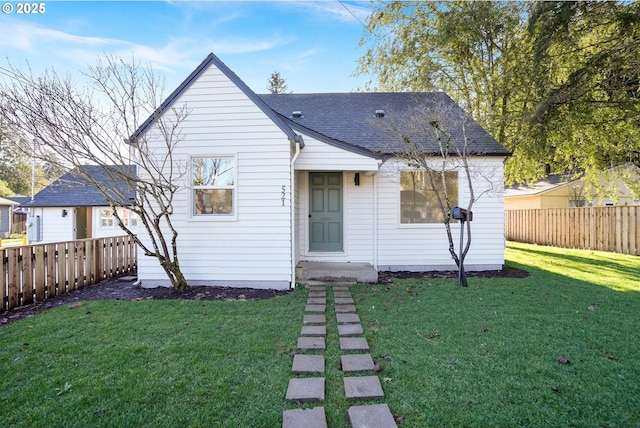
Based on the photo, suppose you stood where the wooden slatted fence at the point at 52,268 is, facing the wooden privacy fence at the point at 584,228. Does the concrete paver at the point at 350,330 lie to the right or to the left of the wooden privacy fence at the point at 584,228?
right

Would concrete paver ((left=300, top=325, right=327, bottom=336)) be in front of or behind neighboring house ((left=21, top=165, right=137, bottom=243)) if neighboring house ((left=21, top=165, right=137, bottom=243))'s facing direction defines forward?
in front

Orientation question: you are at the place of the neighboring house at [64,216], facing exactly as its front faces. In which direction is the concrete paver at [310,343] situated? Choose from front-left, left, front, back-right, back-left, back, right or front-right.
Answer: front

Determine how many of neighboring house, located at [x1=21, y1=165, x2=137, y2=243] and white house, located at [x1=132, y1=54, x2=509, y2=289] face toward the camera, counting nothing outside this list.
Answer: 2

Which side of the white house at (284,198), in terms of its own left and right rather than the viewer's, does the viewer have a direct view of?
front

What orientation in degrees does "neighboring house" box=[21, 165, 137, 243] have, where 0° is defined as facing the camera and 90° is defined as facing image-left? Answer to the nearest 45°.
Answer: approximately 0°

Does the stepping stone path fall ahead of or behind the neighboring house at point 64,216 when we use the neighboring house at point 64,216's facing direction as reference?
ahead

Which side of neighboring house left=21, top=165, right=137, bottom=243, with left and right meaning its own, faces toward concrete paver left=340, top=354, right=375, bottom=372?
front

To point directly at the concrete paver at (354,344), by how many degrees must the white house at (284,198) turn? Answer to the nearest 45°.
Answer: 0° — it already faces it

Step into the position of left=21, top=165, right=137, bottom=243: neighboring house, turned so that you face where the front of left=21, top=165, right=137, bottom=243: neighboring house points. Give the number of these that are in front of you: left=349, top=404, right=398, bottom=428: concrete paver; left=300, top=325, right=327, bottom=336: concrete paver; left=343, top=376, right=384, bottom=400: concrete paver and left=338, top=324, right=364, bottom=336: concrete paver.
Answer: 4

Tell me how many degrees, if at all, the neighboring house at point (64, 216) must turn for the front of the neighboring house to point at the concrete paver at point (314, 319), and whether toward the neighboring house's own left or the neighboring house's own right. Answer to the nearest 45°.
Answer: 0° — it already faces it

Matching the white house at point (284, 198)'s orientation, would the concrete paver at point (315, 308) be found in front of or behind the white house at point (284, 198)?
in front

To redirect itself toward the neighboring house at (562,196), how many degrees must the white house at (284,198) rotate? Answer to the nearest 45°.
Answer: approximately 135° to its left

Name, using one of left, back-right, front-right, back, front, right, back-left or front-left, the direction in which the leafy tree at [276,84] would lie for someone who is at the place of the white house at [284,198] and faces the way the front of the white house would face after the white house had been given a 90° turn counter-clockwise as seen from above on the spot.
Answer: left

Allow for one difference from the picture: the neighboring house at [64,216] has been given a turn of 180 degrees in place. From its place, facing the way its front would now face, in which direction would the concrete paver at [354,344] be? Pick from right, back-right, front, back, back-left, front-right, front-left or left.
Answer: back
